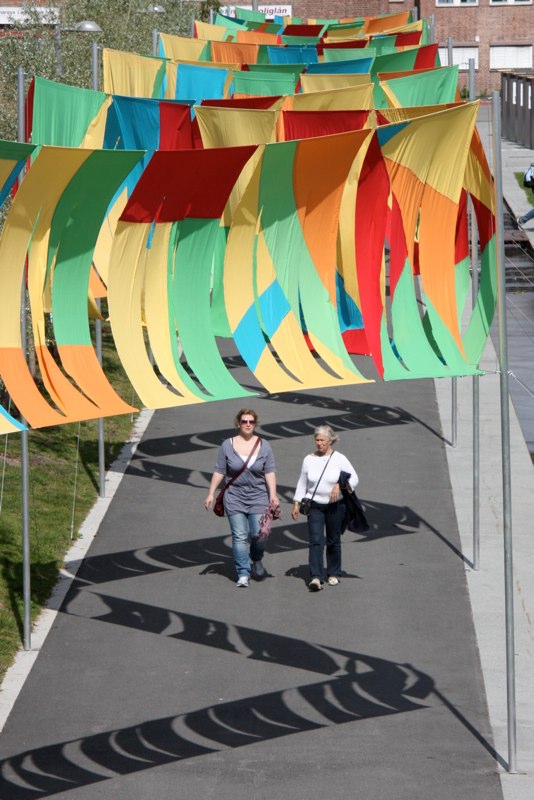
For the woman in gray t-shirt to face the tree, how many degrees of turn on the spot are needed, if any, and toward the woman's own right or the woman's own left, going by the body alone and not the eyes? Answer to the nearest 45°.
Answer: approximately 180°

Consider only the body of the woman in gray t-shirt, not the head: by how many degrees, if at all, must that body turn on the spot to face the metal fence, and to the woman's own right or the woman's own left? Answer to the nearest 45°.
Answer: approximately 180°

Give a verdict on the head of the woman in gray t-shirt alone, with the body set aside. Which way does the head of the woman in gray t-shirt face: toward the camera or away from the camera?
toward the camera

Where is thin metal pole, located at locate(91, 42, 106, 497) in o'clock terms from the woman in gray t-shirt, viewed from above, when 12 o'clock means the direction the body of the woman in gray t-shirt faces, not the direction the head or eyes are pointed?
The thin metal pole is roughly at 5 o'clock from the woman in gray t-shirt.

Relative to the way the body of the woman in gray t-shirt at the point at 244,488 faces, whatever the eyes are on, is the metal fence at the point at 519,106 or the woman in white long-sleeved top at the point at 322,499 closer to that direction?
the woman in white long-sleeved top

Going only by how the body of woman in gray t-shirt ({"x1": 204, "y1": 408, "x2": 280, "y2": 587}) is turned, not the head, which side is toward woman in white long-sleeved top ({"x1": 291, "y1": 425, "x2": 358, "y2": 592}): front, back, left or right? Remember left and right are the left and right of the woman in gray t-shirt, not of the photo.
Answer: left

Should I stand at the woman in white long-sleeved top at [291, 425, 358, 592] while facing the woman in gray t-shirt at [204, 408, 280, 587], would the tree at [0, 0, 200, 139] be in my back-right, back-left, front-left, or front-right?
front-right

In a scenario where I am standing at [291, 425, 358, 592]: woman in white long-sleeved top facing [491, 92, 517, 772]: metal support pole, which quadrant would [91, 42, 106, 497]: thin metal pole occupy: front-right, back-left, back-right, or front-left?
back-right

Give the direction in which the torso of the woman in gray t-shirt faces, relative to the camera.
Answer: toward the camera

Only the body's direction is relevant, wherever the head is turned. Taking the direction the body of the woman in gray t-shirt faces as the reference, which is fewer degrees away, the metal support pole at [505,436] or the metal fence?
the metal support pole
